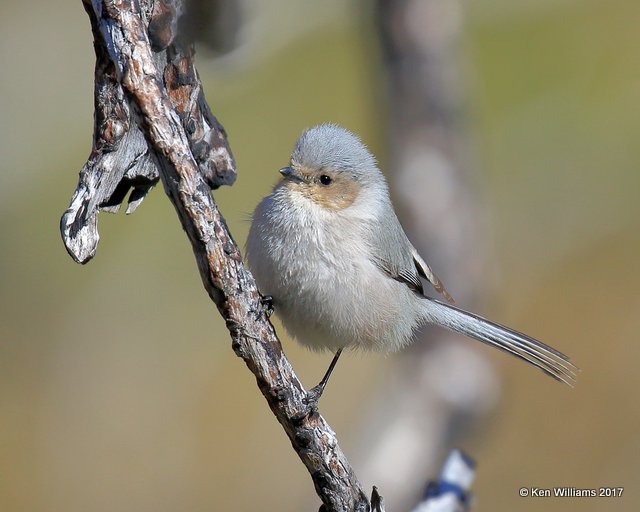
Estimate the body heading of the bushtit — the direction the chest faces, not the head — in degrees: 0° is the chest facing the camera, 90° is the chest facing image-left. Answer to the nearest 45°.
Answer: approximately 45°
